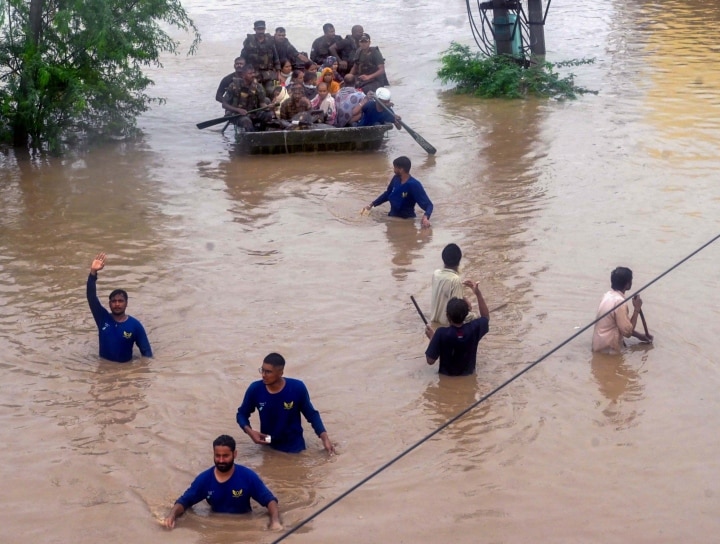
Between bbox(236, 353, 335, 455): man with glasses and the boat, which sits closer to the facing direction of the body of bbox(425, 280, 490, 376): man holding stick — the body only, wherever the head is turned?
the boat

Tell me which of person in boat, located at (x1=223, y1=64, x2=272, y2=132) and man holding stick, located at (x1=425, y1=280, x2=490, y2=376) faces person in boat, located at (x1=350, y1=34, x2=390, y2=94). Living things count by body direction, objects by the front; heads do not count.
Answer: the man holding stick

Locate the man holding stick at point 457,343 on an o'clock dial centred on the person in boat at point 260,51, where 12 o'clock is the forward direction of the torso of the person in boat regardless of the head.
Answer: The man holding stick is roughly at 12 o'clock from the person in boat.

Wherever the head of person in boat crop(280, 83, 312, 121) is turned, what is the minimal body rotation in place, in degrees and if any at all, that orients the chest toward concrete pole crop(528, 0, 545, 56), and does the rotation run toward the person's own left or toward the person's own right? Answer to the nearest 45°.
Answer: approximately 135° to the person's own left

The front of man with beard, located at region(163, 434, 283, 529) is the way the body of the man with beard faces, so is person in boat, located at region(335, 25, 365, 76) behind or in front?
behind

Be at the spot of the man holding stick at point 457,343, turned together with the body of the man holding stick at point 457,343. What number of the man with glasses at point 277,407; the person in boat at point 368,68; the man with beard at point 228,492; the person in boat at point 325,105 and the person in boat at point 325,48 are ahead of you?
3

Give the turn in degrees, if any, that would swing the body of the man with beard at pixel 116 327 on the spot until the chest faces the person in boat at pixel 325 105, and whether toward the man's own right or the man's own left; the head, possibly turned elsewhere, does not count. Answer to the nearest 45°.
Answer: approximately 135° to the man's own left

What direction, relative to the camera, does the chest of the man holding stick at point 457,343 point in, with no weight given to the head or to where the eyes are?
away from the camera

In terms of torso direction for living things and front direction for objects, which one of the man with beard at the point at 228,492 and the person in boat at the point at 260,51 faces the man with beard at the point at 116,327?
the person in boat

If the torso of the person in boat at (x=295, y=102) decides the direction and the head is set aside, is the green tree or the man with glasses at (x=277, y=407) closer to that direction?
the man with glasses

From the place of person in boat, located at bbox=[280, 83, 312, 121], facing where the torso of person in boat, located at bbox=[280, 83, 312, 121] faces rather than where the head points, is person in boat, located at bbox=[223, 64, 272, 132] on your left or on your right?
on your right

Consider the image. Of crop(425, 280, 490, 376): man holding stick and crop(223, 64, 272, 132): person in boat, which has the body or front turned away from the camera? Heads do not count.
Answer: the man holding stick

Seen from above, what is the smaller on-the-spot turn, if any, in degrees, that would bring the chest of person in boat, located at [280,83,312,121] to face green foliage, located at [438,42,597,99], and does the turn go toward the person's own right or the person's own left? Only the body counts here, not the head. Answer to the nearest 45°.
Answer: approximately 135° to the person's own left

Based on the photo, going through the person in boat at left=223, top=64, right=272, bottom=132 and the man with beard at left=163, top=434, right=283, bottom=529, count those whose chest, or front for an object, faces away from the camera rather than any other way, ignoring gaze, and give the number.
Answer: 0

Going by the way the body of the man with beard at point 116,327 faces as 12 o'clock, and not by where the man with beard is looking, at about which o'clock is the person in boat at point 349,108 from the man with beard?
The person in boat is roughly at 7 o'clock from the man with beard.

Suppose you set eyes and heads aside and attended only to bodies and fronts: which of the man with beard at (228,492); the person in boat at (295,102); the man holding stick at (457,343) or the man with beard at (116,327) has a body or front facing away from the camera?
the man holding stick
